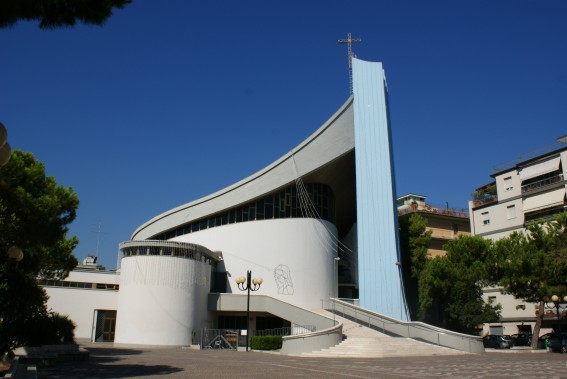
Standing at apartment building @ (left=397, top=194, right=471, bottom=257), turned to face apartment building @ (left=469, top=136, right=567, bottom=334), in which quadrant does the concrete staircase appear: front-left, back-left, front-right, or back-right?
front-right

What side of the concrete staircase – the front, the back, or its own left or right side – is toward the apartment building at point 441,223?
back

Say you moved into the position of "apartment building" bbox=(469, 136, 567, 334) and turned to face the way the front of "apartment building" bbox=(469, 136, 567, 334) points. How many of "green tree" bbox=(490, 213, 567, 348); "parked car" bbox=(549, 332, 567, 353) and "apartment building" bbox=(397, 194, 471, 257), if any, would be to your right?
1

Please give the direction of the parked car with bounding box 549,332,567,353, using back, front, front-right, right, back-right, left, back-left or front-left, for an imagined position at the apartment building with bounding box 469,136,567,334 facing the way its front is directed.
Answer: front-left

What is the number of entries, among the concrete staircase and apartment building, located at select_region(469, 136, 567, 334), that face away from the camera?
0

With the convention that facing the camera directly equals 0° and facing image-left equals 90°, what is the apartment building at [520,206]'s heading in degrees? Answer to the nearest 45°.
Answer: approximately 45°

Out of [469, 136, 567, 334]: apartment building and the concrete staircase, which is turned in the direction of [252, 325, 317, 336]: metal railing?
the apartment building

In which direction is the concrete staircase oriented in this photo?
toward the camera

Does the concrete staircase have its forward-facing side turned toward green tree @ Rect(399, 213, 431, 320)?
no

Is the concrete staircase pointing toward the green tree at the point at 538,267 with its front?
no

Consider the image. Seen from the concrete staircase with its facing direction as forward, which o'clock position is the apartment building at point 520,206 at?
The apartment building is roughly at 7 o'clock from the concrete staircase.
